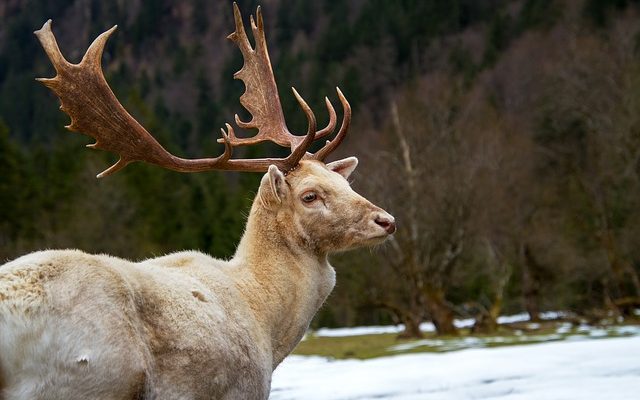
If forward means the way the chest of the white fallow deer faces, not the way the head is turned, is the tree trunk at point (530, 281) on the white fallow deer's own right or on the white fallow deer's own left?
on the white fallow deer's own left

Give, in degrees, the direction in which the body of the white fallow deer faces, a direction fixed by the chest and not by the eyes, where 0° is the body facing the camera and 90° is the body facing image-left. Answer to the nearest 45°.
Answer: approximately 270°

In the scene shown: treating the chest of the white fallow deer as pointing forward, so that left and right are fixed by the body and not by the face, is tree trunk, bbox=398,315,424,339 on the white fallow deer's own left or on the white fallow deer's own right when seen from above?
on the white fallow deer's own left
